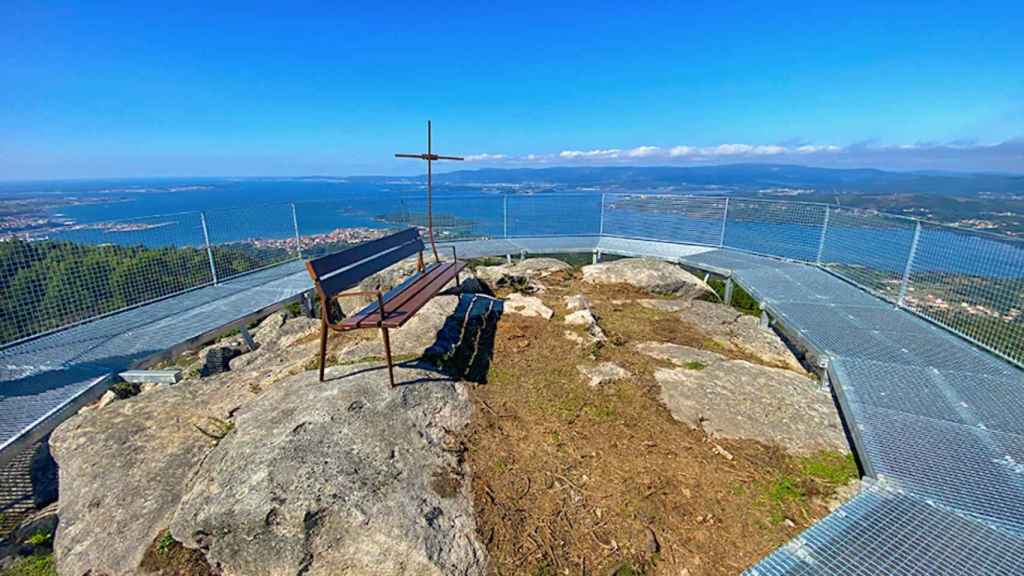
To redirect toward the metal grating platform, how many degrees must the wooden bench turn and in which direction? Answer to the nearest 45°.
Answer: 0° — it already faces it

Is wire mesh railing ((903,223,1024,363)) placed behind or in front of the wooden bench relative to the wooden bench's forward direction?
in front

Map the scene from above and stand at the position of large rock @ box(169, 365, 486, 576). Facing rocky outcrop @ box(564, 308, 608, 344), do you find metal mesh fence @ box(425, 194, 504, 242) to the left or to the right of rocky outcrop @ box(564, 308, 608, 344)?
left

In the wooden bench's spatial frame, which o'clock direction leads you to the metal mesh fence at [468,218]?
The metal mesh fence is roughly at 8 o'clock from the wooden bench.

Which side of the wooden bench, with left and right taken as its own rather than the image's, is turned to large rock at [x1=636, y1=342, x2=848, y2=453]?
front

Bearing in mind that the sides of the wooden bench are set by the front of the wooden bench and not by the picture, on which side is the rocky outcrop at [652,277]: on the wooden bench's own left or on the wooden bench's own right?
on the wooden bench's own left

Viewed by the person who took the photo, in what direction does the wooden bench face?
facing the viewer and to the right of the viewer

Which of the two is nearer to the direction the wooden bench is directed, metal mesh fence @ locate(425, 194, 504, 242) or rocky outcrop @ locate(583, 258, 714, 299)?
the rocky outcrop

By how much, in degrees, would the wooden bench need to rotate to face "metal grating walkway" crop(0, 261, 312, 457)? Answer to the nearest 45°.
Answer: approximately 180°

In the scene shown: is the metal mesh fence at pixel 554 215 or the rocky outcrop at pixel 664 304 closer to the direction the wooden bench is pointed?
the rocky outcrop

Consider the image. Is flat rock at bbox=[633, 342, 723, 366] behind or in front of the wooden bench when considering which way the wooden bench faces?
in front

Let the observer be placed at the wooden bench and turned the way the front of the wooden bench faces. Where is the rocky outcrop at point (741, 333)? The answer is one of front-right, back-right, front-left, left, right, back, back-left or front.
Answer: front-left

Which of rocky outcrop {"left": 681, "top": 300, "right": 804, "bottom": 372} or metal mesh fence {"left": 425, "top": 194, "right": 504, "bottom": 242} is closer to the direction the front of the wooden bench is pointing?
the rocky outcrop

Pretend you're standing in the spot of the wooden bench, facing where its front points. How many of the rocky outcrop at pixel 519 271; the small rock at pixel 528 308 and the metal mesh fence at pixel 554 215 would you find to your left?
3
